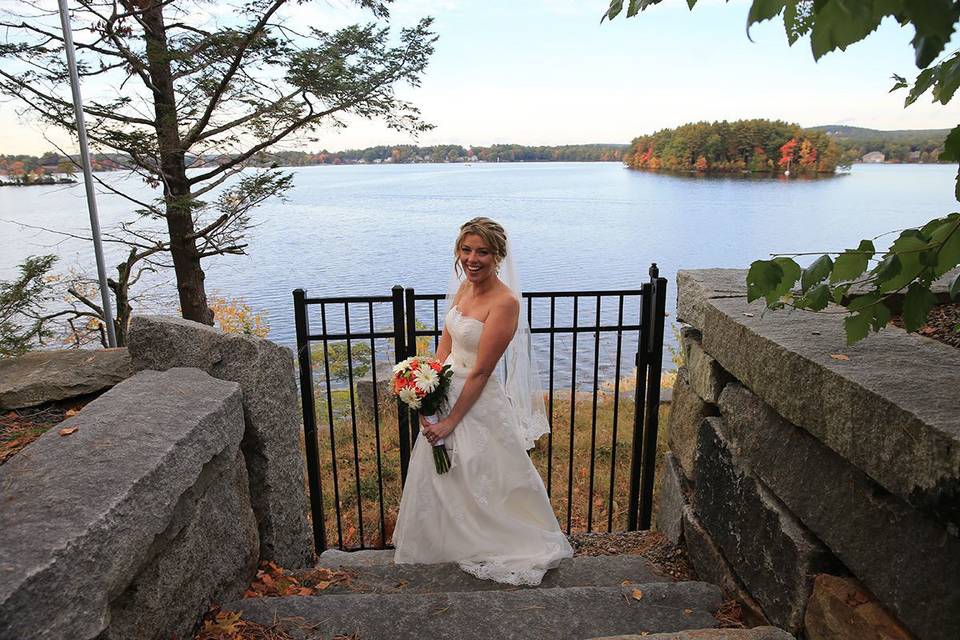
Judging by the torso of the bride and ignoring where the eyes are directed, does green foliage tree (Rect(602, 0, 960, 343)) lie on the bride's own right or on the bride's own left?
on the bride's own left

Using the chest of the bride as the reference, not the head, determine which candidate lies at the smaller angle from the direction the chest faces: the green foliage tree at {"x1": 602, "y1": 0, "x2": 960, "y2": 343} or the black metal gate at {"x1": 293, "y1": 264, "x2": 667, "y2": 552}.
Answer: the green foliage tree

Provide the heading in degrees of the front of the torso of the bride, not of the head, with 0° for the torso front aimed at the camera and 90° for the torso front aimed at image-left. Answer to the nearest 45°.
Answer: approximately 45°

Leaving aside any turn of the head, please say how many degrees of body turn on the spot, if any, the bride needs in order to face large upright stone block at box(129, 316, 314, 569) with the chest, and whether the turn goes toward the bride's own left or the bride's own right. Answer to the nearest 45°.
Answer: approximately 45° to the bride's own right

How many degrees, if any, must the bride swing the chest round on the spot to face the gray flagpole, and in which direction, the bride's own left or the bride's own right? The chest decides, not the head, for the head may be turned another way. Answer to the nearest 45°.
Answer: approximately 90° to the bride's own right
